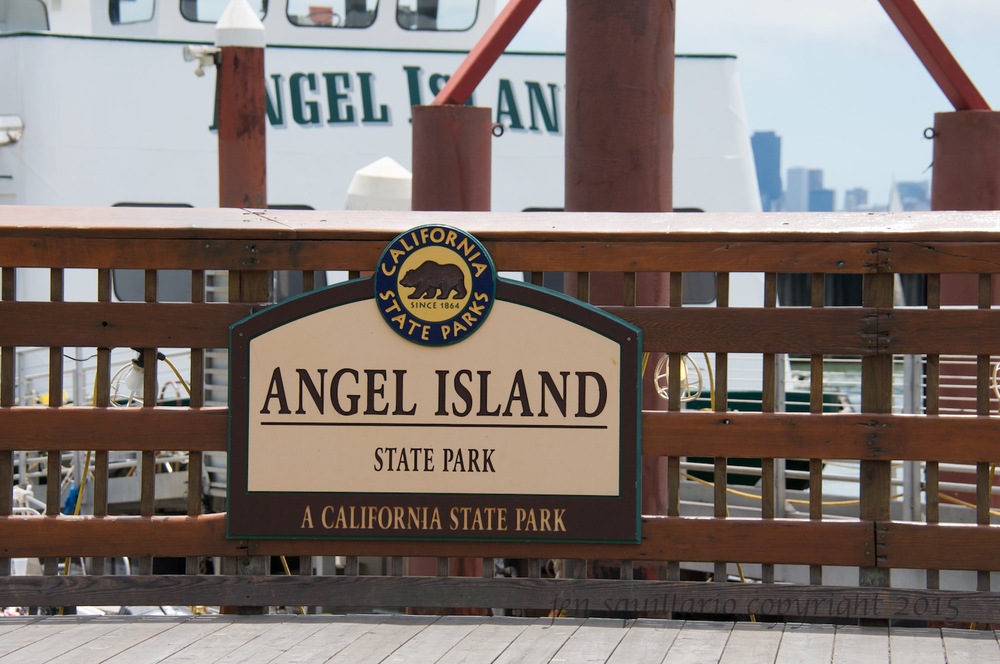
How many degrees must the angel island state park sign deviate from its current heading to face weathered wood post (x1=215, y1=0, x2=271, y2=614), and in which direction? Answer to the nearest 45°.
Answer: approximately 180°

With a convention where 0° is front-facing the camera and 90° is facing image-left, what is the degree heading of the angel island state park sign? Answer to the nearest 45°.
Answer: approximately 0°
